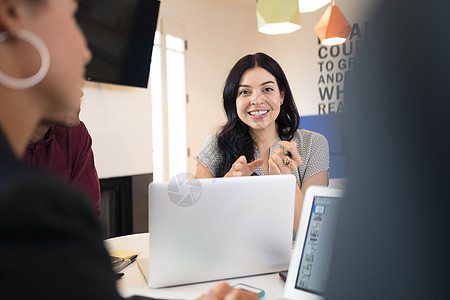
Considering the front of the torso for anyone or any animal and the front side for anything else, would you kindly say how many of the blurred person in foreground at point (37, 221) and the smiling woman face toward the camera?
1

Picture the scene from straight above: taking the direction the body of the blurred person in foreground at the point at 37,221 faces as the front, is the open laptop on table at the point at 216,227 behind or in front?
in front

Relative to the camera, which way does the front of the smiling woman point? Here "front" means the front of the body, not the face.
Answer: toward the camera

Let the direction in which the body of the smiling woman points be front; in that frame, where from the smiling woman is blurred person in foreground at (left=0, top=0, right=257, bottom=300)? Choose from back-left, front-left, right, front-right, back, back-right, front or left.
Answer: front

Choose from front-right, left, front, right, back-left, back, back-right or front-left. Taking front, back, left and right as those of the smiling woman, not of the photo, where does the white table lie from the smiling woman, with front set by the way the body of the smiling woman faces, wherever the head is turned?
front

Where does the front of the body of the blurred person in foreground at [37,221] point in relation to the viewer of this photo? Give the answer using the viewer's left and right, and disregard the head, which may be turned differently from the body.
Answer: facing away from the viewer and to the right of the viewer

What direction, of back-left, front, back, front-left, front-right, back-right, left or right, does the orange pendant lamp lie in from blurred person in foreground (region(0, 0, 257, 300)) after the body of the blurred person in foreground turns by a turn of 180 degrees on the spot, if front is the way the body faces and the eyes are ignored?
back

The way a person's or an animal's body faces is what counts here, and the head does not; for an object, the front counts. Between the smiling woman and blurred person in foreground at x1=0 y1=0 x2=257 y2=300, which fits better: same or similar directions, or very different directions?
very different directions

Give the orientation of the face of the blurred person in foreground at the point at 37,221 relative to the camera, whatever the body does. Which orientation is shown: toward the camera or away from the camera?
away from the camera

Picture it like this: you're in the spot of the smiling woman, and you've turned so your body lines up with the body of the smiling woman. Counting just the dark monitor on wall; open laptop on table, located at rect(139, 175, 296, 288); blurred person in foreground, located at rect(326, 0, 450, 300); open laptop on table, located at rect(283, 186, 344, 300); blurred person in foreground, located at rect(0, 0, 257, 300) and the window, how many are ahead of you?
4

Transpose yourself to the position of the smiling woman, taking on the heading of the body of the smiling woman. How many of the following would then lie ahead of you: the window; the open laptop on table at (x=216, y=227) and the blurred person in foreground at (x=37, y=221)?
2

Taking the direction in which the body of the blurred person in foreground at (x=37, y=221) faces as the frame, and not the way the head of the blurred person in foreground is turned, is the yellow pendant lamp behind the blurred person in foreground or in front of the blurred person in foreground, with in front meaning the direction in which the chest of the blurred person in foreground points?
in front

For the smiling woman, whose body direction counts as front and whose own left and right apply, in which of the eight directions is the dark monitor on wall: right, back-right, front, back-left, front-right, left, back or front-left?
back-right

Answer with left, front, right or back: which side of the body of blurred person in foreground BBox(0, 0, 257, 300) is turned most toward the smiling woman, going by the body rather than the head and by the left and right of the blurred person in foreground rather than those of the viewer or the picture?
front
